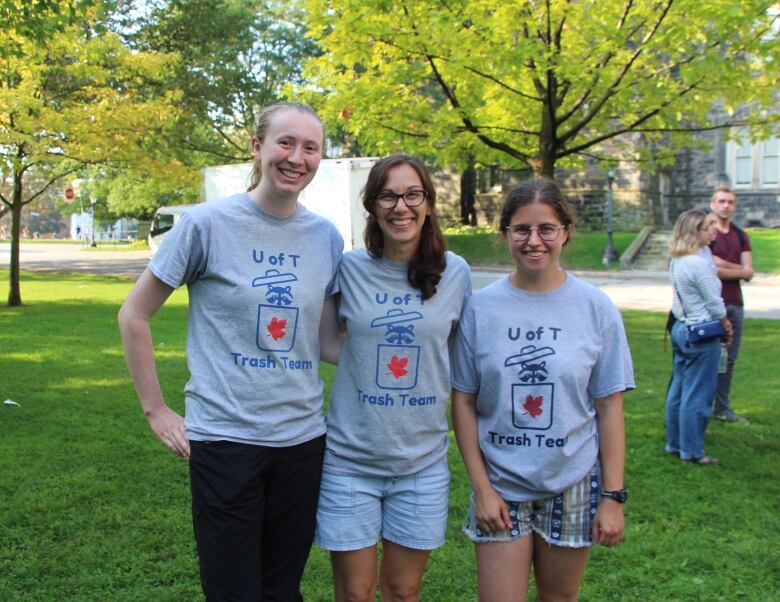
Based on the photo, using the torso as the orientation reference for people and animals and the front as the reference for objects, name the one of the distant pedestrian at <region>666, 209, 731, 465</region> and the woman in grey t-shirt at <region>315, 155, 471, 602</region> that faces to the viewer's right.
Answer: the distant pedestrian

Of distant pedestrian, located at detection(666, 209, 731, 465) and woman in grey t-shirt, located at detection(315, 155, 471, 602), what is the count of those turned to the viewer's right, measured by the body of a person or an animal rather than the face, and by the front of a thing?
1

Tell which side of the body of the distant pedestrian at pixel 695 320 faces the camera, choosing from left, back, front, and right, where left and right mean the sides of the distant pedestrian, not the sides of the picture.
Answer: right

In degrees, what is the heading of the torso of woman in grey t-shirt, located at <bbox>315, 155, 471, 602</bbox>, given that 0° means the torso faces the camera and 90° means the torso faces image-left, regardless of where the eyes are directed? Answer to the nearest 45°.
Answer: approximately 0°

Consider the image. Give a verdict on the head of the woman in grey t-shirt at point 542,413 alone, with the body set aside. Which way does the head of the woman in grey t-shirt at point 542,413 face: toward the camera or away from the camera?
toward the camera

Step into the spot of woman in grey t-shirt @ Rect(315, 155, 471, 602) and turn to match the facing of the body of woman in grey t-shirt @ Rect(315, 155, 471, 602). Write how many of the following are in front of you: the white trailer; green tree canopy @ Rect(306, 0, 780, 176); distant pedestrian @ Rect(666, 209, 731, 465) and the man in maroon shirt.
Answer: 0

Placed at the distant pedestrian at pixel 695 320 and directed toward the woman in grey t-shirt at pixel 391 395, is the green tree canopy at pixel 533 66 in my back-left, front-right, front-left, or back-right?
back-right

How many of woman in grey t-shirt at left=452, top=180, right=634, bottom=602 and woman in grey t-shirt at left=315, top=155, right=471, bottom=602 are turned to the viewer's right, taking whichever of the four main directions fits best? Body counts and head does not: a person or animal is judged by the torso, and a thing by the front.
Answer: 0

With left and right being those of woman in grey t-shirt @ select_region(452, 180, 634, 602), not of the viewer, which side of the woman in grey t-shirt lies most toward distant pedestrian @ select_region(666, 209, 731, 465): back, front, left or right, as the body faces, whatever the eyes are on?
back

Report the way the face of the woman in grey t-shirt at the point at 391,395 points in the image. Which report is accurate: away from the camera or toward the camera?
toward the camera

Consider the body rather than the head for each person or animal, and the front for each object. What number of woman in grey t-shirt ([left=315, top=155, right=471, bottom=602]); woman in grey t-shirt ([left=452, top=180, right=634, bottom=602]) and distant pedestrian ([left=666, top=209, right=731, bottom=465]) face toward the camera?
2

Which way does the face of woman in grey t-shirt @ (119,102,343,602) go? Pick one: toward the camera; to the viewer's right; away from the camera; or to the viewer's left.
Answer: toward the camera

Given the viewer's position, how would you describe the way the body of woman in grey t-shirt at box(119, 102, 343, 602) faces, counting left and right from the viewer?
facing the viewer and to the right of the viewer

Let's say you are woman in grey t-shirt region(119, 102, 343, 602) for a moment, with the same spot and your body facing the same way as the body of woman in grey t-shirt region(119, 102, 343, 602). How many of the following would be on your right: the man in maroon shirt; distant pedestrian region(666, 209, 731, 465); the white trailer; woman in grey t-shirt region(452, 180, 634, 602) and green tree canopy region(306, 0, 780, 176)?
0

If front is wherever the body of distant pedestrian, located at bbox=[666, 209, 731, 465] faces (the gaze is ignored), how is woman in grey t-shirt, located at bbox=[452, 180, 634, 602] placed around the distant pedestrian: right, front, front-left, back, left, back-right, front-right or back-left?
right

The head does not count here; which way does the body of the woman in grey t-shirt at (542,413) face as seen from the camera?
toward the camera

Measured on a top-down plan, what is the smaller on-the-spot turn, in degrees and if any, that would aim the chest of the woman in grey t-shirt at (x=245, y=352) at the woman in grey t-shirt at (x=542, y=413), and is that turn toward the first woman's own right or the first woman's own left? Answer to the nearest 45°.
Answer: approximately 45° to the first woman's own left

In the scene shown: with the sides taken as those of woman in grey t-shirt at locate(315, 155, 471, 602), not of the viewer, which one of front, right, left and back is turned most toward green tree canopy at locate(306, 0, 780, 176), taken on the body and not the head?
back
